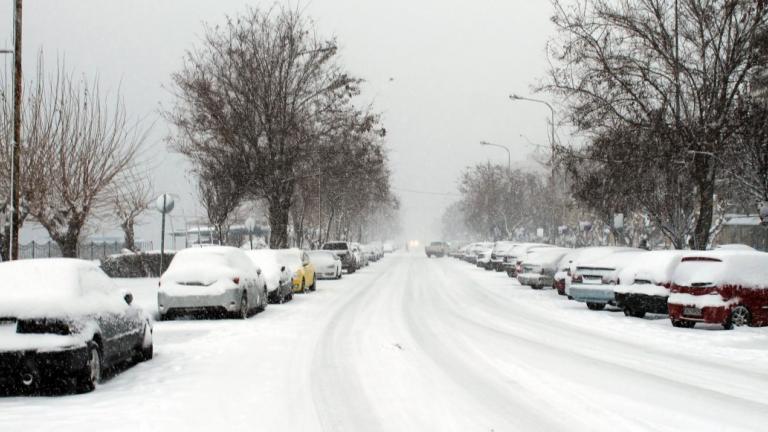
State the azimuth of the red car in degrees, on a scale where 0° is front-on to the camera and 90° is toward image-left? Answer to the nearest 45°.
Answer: approximately 225°

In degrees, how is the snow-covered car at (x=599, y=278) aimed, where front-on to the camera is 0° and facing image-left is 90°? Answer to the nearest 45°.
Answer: approximately 225°

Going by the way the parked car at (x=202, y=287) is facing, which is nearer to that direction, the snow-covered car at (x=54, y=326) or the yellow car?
the yellow car

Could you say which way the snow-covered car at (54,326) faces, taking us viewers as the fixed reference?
facing away from the viewer and to the right of the viewer

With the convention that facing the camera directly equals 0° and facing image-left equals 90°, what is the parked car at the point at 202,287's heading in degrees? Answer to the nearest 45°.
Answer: approximately 225°
